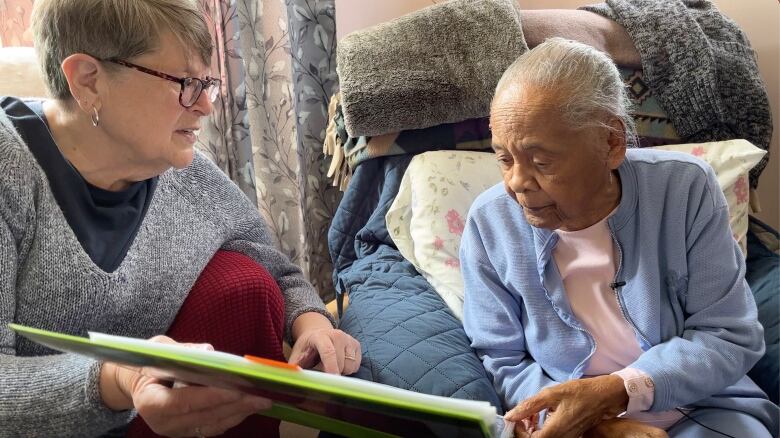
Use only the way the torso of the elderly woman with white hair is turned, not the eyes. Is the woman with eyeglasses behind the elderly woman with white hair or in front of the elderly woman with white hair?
in front

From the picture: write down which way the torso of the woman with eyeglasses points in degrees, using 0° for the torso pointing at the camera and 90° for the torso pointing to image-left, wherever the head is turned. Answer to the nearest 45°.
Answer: approximately 315°

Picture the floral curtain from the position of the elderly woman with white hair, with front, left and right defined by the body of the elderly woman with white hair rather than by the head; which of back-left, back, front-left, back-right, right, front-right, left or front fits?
right

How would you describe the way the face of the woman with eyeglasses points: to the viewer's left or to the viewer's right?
to the viewer's right

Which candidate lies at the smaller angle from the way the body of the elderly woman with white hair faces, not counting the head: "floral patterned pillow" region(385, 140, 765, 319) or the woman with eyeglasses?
the woman with eyeglasses
